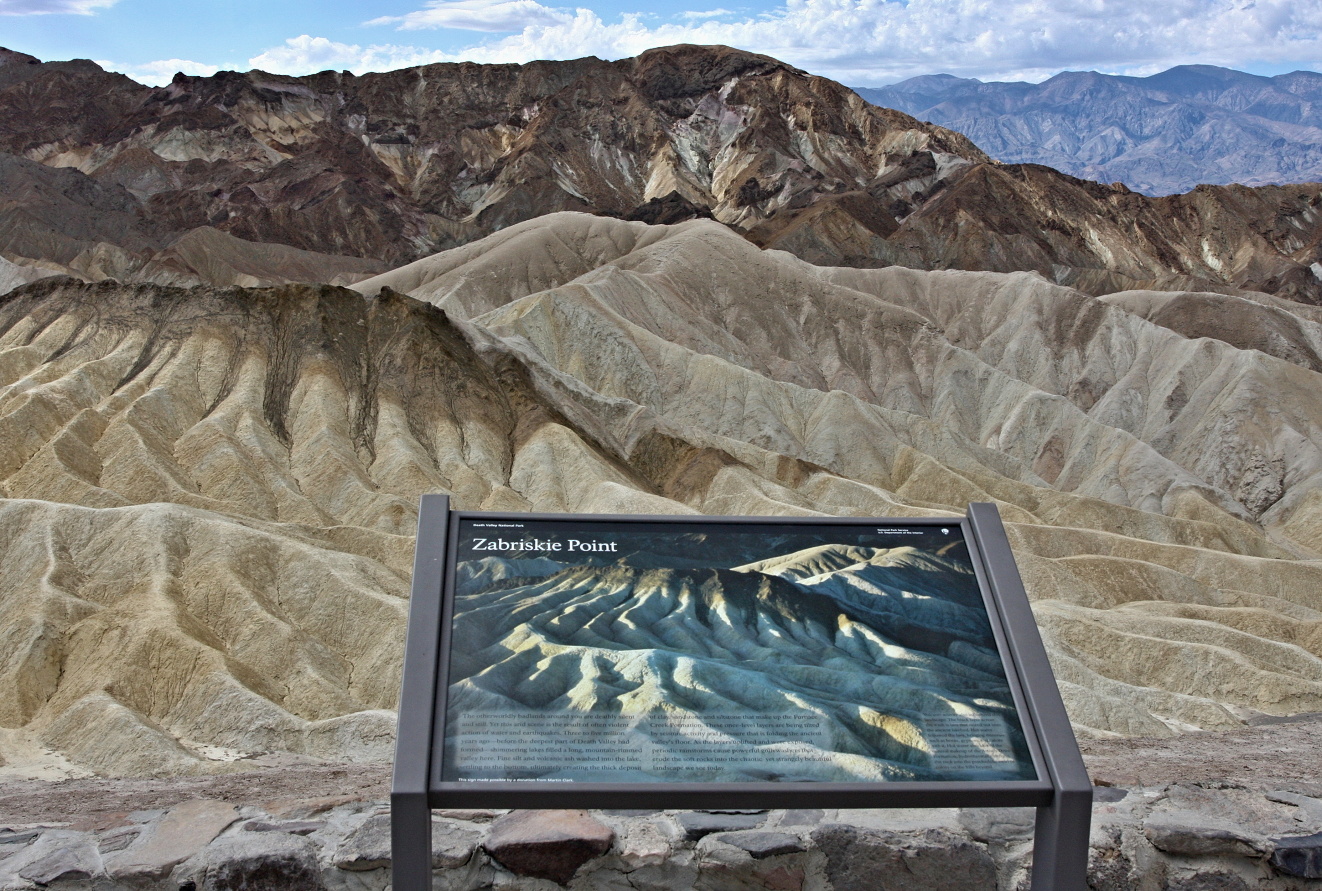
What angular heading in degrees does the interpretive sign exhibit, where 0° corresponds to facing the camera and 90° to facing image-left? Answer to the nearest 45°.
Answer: approximately 0°
